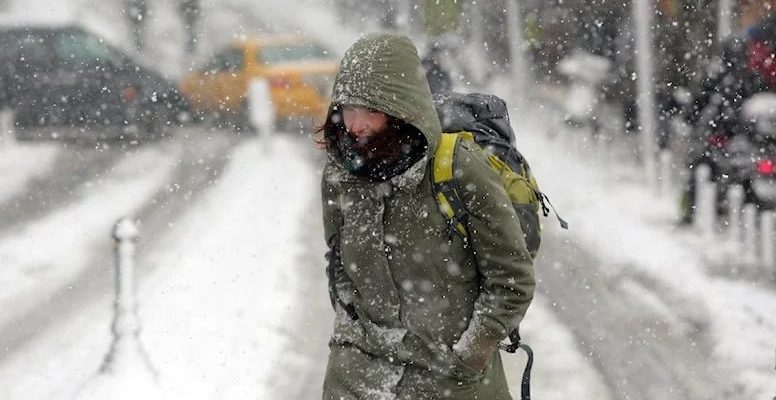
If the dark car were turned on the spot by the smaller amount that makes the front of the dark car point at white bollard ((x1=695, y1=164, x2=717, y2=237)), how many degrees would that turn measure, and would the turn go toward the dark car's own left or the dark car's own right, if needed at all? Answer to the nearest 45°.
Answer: approximately 45° to the dark car's own right

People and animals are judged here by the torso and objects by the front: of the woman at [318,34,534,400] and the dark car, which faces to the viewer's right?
the dark car

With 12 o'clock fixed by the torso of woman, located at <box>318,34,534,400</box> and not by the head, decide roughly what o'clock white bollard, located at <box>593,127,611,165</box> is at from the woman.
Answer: The white bollard is roughly at 5 o'clock from the woman.

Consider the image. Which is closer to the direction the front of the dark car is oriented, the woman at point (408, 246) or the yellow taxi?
the yellow taxi

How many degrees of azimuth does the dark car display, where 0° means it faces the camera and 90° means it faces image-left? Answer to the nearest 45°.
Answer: approximately 270°

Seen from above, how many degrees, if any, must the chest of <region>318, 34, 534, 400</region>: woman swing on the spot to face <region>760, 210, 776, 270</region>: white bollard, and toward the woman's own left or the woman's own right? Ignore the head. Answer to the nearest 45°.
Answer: approximately 180°

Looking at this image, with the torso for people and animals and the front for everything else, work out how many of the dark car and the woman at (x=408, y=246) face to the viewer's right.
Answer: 1

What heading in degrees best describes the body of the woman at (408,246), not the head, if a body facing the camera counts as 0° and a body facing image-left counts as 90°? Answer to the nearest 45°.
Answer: approximately 45°

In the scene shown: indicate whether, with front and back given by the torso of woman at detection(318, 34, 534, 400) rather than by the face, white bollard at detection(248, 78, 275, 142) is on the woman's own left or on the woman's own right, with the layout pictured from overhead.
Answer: on the woman's own right
